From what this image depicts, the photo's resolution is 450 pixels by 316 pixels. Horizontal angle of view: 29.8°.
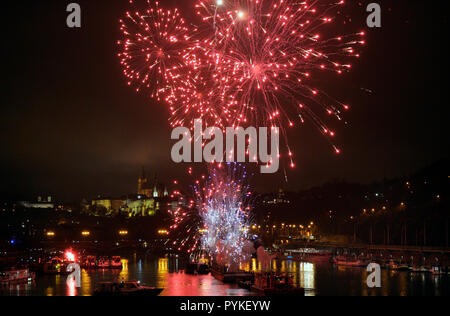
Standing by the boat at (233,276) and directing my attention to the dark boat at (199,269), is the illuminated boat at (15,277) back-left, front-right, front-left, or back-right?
front-left

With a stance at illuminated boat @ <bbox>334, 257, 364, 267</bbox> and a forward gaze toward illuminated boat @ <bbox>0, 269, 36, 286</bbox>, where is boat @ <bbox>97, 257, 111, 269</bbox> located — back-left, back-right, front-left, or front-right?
front-right

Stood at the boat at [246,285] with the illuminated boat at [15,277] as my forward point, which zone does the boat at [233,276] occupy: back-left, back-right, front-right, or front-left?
front-right
